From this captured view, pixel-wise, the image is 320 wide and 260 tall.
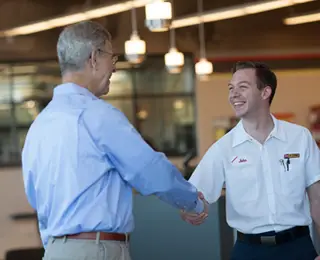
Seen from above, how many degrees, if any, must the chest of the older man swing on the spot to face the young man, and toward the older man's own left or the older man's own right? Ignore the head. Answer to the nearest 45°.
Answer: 0° — they already face them

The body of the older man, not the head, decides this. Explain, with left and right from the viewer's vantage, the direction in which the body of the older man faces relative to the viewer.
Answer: facing away from the viewer and to the right of the viewer

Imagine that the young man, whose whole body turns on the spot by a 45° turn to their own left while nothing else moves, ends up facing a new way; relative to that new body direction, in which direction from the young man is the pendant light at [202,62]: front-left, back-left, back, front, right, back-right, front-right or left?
back-left

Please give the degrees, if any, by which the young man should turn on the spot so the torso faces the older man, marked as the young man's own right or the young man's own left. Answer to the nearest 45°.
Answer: approximately 45° to the young man's own right

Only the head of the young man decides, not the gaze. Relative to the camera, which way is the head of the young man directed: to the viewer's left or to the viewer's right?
to the viewer's left

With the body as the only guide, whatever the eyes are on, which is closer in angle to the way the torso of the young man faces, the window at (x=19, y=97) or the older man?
the older man

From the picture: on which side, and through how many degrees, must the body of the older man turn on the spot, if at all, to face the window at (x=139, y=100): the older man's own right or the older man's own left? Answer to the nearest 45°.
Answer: approximately 45° to the older man's own left

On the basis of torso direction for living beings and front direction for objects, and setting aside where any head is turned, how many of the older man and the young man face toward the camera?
1

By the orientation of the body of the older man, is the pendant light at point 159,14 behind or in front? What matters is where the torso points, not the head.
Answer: in front

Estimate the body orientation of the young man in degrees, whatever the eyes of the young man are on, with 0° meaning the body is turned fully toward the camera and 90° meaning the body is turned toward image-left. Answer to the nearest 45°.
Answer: approximately 0°
